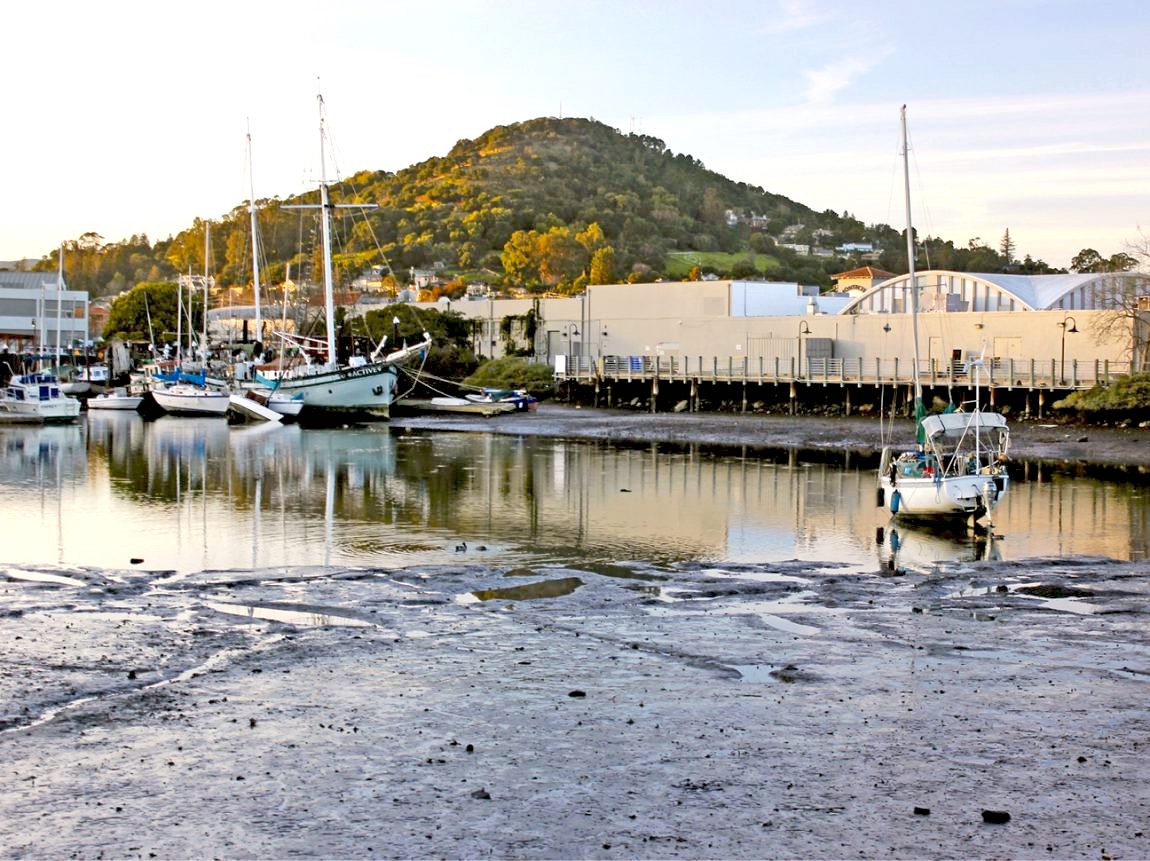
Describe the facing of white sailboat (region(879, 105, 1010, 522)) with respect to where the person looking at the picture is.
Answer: facing away from the viewer and to the left of the viewer
